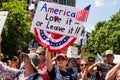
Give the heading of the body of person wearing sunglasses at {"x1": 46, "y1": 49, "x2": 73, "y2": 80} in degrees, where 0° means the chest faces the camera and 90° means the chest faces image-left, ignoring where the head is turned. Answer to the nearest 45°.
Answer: approximately 0°

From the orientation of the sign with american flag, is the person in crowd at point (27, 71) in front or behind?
in front

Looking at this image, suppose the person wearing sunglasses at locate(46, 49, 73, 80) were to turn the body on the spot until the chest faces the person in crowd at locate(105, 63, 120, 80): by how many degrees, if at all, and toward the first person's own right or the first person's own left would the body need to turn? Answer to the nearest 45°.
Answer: approximately 45° to the first person's own left
